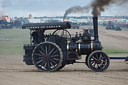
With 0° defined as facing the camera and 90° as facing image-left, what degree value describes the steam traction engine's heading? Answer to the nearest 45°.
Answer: approximately 270°
